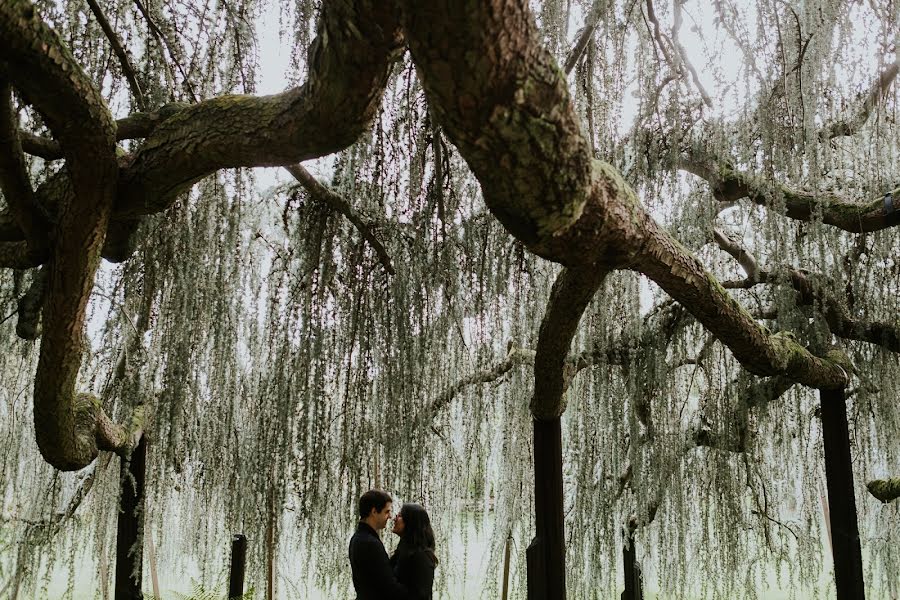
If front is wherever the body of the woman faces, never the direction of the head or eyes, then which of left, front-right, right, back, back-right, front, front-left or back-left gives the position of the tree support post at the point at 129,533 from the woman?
front-right

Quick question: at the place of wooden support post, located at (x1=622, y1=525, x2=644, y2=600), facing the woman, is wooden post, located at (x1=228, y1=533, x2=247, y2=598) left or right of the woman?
right

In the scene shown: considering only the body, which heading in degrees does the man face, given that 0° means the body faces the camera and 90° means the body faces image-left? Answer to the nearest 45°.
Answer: approximately 270°

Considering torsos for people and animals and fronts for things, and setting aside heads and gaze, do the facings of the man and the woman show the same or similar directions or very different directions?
very different directions

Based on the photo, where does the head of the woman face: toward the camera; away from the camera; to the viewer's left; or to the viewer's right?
to the viewer's left

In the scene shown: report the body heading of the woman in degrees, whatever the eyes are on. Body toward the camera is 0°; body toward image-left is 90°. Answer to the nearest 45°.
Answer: approximately 90°

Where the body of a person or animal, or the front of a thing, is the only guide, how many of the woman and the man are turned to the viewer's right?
1

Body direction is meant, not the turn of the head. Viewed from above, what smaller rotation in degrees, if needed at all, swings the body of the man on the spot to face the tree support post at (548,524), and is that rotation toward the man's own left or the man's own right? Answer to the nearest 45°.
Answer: approximately 45° to the man's own left
